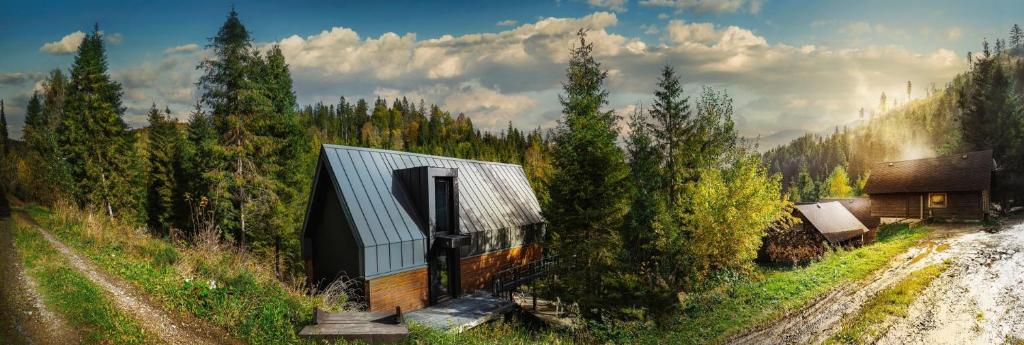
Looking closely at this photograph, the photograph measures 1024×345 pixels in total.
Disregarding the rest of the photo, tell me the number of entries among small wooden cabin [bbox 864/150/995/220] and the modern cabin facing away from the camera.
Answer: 0

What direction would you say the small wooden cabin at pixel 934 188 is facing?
toward the camera

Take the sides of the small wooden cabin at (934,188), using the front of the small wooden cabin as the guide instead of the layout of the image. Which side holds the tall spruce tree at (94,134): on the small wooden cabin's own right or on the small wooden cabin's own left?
on the small wooden cabin's own right

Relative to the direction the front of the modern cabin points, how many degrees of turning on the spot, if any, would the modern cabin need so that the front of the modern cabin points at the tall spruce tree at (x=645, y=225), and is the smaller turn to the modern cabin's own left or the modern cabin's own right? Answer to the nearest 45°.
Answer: approximately 45° to the modern cabin's own left

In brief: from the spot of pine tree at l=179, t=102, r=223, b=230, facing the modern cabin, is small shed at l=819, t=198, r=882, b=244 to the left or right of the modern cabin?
left

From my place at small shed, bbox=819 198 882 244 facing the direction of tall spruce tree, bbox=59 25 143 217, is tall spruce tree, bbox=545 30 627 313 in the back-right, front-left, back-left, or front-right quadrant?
front-left

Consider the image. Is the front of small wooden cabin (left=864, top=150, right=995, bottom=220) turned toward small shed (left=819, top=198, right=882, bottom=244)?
no

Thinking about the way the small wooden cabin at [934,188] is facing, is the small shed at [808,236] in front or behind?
in front

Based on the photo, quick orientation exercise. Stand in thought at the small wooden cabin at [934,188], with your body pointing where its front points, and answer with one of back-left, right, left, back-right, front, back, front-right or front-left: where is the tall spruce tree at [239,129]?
front-right

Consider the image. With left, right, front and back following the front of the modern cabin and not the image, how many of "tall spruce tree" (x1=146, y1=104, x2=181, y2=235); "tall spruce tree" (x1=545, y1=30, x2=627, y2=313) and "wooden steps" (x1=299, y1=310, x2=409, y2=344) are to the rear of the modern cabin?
1

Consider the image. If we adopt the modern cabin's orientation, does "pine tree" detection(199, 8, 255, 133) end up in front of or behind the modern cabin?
behind
